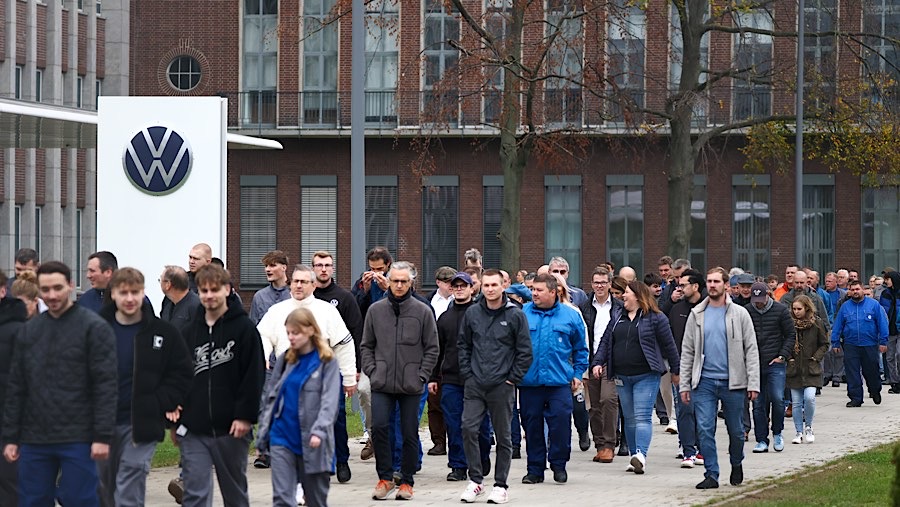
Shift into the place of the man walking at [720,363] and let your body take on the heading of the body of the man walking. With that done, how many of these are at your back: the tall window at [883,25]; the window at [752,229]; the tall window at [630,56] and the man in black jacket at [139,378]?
3

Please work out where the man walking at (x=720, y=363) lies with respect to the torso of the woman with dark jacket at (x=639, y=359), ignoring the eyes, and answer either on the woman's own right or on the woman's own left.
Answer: on the woman's own left

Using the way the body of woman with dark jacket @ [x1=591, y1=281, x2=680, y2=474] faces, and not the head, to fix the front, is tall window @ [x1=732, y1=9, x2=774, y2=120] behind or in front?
behind

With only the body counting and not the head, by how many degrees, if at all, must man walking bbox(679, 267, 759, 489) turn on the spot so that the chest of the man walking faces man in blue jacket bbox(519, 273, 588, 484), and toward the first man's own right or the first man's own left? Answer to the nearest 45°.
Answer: approximately 90° to the first man's own right

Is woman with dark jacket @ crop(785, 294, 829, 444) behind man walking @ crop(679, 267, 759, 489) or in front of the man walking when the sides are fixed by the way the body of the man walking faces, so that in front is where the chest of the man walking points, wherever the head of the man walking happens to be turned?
behind

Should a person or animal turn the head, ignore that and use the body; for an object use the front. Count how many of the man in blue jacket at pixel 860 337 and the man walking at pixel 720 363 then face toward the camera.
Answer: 2

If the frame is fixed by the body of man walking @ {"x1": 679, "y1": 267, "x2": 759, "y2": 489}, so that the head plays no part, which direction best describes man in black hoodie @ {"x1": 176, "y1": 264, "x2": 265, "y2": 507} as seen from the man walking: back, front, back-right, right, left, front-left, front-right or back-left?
front-right

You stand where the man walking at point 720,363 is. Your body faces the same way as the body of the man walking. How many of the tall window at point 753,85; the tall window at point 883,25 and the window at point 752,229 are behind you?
3

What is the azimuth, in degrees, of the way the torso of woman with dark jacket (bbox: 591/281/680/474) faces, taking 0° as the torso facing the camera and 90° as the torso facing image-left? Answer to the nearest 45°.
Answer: approximately 45°

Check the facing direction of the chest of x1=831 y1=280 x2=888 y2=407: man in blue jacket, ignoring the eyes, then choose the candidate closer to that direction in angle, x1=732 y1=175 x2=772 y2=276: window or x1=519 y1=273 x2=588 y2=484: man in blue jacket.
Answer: the man in blue jacket

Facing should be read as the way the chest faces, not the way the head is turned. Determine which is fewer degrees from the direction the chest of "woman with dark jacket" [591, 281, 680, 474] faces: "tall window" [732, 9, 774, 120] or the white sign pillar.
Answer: the white sign pillar
